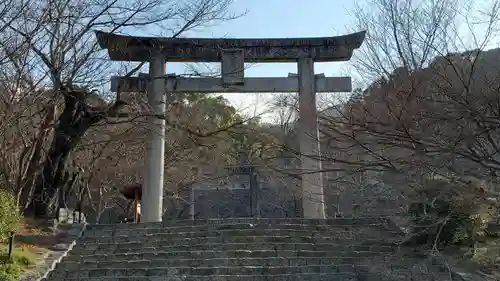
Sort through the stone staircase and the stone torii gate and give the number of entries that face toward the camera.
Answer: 2

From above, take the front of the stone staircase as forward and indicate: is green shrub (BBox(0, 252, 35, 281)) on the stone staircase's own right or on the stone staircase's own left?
on the stone staircase's own right

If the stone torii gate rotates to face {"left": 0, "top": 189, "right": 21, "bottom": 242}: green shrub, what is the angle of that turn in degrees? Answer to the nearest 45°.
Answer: approximately 45° to its right

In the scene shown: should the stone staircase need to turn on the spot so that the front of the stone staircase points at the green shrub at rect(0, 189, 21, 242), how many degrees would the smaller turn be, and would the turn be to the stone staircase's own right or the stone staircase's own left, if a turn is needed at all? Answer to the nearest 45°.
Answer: approximately 90° to the stone staircase's own right

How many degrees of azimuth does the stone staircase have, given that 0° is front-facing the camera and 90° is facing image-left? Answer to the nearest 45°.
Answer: approximately 0°

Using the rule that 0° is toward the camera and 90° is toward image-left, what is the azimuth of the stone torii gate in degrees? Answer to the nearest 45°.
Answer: approximately 0°

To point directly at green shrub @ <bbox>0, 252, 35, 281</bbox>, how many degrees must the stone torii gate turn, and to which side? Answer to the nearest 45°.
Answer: approximately 45° to its right
